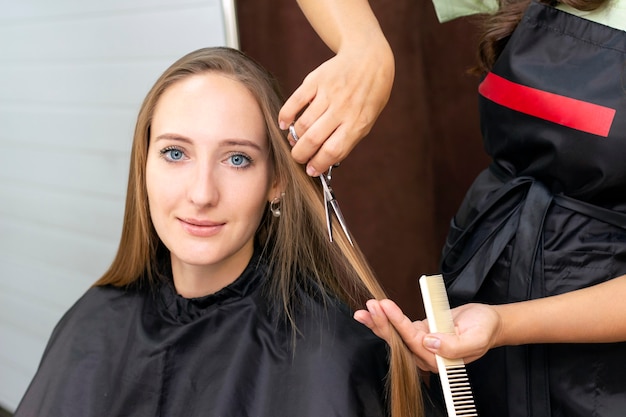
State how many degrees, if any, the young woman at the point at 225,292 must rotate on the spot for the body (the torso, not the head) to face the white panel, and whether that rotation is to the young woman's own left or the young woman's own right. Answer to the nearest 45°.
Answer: approximately 180°

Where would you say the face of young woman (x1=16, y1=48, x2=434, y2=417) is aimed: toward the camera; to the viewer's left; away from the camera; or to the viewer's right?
toward the camera

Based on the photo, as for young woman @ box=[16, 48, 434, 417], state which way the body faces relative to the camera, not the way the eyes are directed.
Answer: toward the camera
